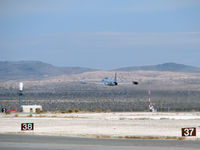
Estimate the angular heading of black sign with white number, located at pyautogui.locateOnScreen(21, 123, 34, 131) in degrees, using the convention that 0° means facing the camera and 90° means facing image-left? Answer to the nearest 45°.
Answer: approximately 0°
